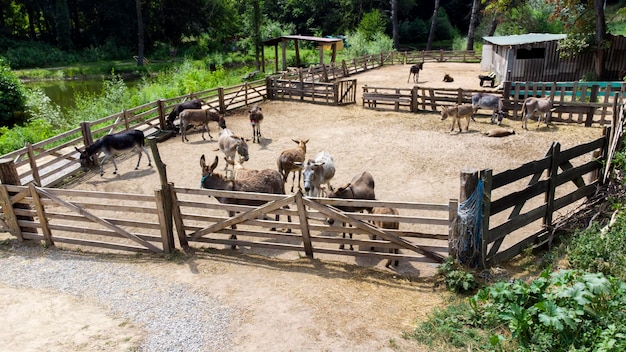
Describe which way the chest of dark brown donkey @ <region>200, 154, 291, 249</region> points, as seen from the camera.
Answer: to the viewer's left

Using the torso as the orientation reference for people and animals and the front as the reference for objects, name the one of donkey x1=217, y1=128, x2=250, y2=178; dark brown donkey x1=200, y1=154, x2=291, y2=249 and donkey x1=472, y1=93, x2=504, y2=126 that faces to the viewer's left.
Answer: the dark brown donkey

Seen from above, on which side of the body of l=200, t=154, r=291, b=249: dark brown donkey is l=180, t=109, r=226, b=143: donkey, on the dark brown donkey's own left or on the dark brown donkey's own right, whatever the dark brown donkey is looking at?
on the dark brown donkey's own right

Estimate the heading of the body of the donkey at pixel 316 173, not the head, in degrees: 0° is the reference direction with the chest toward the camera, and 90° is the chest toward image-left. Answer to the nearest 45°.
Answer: approximately 45°

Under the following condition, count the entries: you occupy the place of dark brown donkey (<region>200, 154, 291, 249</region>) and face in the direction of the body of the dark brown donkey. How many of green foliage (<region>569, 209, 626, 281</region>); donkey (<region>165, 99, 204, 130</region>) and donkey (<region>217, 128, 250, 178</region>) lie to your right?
2

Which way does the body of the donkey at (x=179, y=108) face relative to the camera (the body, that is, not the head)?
to the viewer's left

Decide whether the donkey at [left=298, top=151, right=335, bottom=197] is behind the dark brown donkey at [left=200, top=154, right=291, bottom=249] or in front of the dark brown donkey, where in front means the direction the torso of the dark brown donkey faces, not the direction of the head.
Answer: behind

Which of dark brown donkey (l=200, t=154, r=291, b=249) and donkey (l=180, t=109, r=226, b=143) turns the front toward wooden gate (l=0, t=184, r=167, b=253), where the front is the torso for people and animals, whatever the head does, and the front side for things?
the dark brown donkey

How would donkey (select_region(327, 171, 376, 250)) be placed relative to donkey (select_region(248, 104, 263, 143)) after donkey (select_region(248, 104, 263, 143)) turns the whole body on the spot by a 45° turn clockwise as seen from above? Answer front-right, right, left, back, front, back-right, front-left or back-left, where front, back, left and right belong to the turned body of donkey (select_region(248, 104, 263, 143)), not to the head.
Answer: front-left

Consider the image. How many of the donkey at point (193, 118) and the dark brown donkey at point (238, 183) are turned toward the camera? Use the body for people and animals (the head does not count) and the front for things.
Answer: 0

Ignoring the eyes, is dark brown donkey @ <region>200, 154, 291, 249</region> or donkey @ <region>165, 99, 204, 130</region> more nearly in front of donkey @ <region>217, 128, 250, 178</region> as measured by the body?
the dark brown donkey

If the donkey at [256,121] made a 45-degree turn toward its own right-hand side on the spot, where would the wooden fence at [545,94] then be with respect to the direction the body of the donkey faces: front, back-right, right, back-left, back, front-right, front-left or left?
back-left
